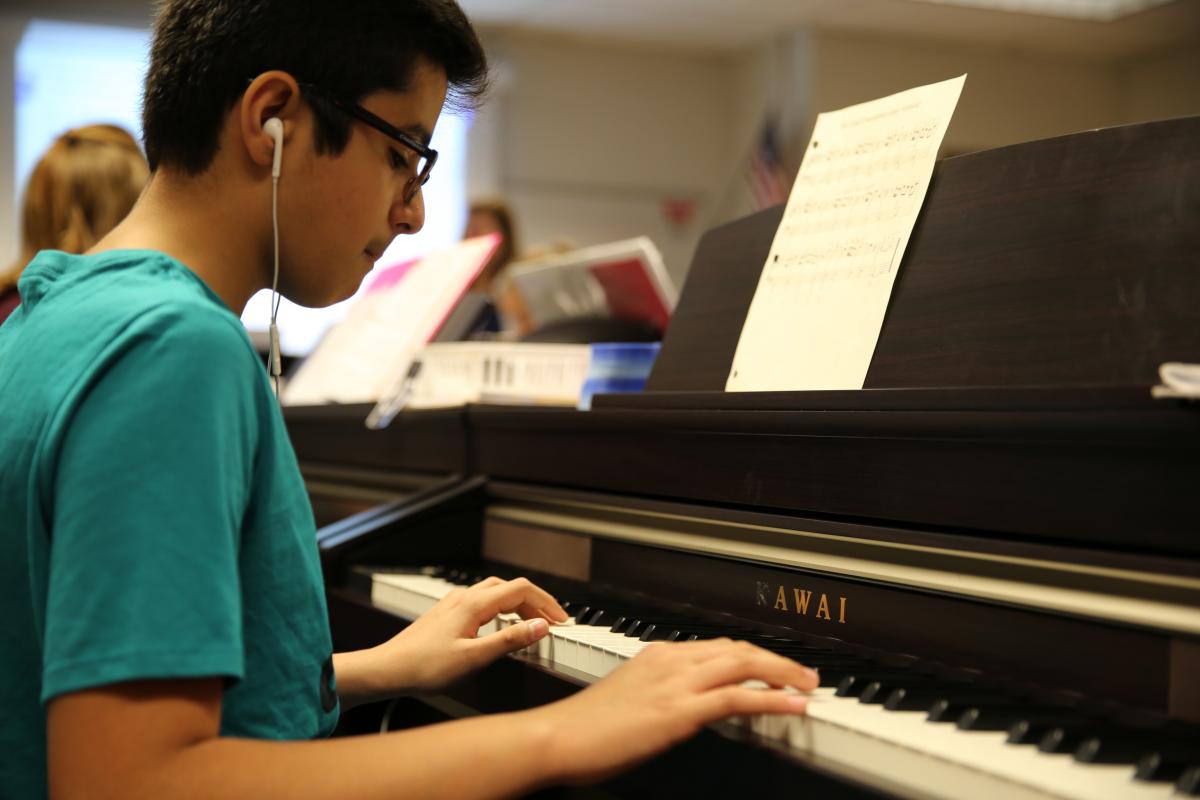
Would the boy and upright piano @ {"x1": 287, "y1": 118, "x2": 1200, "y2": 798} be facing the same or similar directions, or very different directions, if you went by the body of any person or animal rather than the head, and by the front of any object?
very different directions

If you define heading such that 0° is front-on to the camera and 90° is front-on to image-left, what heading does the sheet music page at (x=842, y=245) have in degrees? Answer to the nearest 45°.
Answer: approximately 45°

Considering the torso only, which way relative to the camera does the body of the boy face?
to the viewer's right

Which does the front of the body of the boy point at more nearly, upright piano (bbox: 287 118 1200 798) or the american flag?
the upright piano

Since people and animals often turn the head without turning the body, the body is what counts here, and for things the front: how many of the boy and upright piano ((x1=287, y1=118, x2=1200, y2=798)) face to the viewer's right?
1

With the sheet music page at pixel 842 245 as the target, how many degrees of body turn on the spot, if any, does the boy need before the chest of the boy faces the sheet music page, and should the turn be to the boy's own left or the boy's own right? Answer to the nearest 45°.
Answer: approximately 45° to the boy's own left

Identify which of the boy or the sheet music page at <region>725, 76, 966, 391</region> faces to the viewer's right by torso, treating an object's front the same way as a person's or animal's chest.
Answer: the boy

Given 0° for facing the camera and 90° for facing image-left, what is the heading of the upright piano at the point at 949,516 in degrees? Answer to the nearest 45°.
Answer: approximately 45°

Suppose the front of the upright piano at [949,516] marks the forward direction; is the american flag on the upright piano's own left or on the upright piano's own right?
on the upright piano's own right

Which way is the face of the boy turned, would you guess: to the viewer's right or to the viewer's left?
to the viewer's right

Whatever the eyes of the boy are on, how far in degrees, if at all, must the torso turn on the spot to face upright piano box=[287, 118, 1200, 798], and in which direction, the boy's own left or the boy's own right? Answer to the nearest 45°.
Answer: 0° — they already face it
